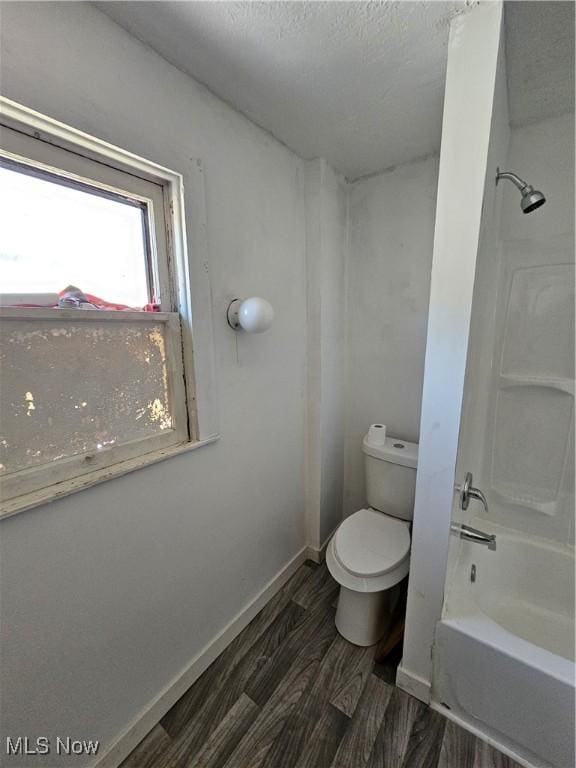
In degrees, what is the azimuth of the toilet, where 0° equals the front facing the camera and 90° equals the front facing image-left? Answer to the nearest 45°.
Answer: approximately 45°

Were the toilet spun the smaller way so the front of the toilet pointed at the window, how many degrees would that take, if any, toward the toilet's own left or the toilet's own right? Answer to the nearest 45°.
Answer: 0° — it already faces it

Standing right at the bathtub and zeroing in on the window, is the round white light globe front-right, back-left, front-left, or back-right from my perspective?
front-right

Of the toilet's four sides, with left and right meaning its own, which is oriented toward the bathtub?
left

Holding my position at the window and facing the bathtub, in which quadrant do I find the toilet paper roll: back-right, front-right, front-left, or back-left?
front-left

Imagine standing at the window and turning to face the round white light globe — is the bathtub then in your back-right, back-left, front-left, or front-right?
front-right
